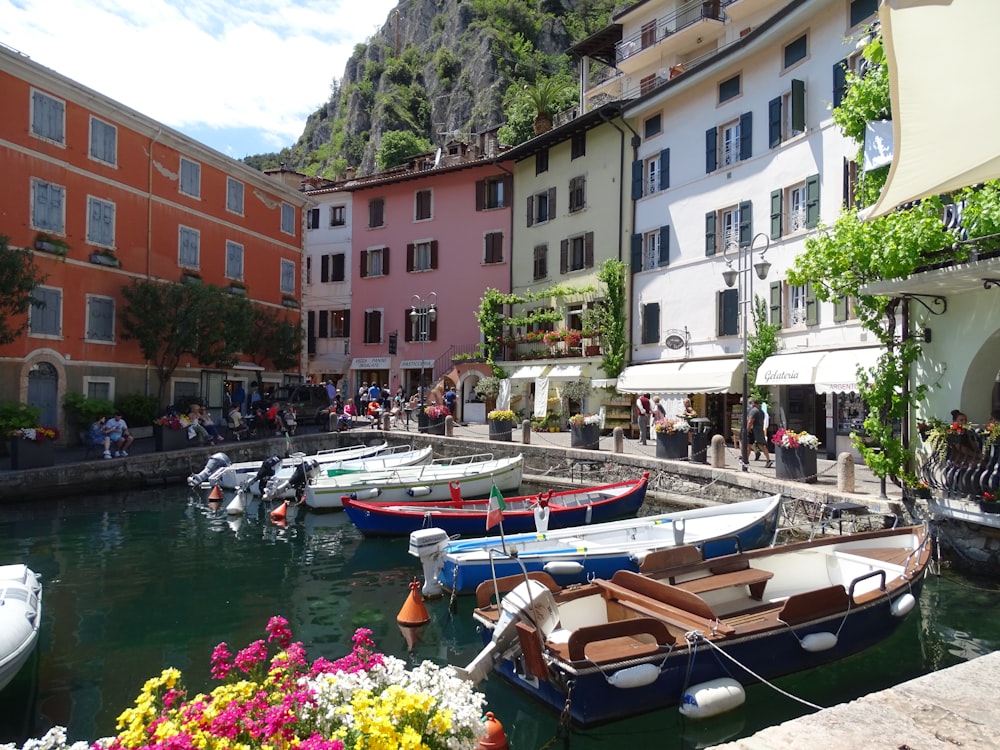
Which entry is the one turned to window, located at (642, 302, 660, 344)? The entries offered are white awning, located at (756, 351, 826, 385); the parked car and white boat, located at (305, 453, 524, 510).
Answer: the white boat

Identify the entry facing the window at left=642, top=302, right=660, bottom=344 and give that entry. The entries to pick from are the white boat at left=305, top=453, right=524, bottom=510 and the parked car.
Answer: the white boat

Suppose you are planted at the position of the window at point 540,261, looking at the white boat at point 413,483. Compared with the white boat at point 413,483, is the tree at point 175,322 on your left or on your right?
right

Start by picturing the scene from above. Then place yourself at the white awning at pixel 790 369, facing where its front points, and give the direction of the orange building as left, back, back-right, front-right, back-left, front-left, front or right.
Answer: front-right

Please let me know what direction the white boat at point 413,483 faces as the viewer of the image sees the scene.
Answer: facing away from the viewer and to the right of the viewer

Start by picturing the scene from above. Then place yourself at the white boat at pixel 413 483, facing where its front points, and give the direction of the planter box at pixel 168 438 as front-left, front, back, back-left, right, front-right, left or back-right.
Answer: left

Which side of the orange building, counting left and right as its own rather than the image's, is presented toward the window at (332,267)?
left

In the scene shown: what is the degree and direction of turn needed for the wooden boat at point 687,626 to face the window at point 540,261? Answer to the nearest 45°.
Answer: approximately 45° to its left

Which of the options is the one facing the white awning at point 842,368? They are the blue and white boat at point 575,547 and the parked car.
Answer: the blue and white boat

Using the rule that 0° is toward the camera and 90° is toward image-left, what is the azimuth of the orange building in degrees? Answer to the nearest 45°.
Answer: approximately 315°

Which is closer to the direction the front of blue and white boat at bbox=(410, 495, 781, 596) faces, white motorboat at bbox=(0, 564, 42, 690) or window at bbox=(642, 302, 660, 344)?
the window

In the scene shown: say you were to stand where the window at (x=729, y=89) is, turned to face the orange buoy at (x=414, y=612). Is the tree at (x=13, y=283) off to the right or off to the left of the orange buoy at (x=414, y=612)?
right
